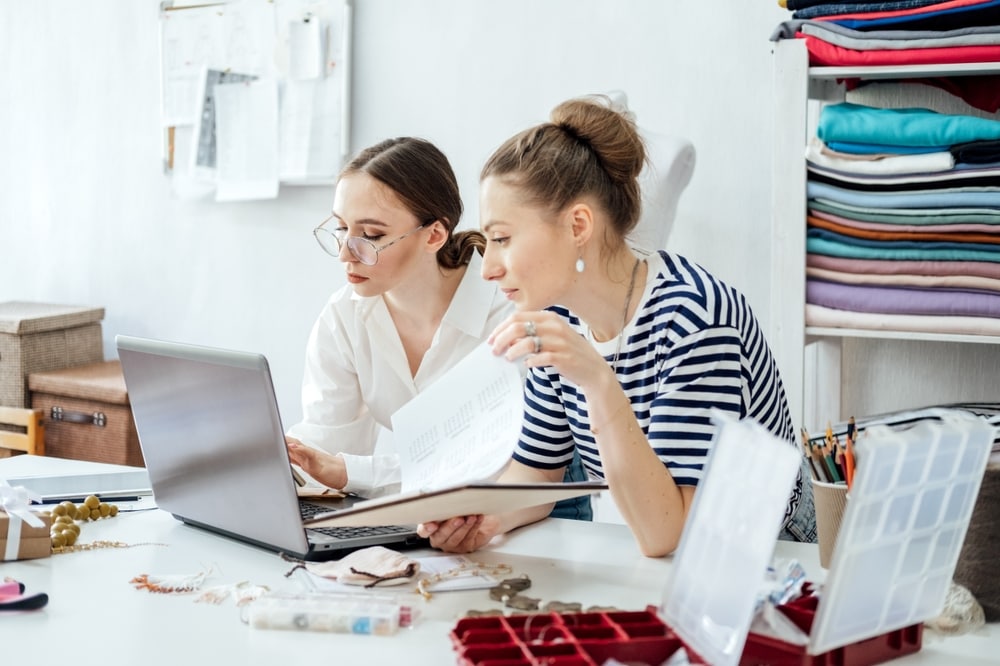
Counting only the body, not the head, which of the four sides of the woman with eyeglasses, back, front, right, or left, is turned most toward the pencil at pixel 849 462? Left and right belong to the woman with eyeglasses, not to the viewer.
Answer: left

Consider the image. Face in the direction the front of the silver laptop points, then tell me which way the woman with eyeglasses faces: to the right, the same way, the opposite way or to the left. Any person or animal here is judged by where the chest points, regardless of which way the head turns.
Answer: the opposite way

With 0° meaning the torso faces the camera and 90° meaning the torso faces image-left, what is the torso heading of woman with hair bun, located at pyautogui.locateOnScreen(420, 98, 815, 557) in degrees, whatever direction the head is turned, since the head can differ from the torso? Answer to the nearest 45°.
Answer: approximately 45°

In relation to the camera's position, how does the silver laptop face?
facing away from the viewer and to the right of the viewer

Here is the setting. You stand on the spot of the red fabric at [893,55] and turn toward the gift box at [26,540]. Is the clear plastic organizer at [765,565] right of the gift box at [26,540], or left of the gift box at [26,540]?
left

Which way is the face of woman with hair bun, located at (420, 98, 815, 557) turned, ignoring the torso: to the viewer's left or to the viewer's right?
to the viewer's left
